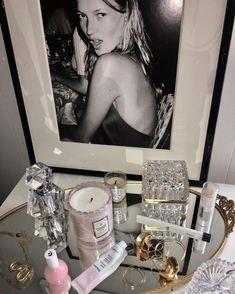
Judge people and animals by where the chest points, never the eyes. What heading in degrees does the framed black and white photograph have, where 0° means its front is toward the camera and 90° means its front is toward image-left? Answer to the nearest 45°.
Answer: approximately 0°
